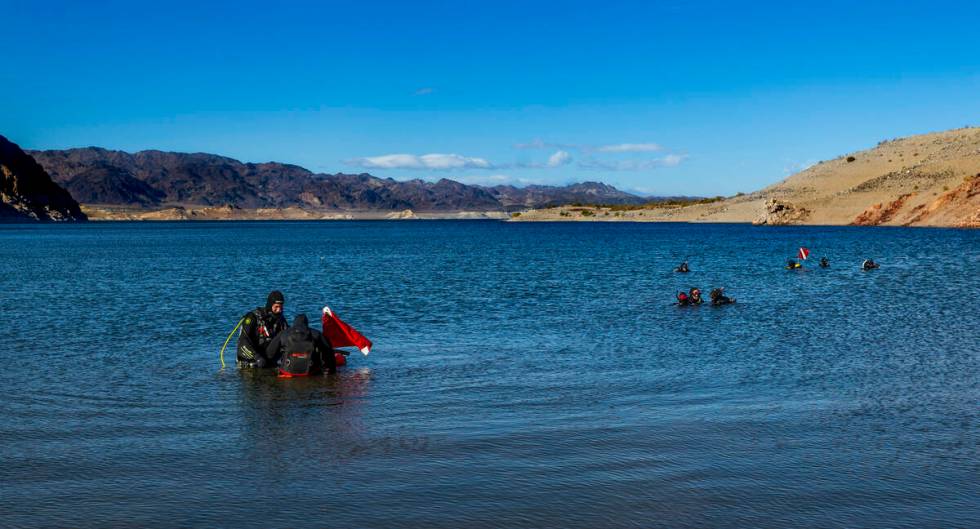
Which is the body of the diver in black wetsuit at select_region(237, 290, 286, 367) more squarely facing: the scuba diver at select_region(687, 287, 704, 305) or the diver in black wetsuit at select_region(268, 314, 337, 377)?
the diver in black wetsuit

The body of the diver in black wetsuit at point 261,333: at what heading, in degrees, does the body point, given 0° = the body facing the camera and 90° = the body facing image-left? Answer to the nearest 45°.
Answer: approximately 315°

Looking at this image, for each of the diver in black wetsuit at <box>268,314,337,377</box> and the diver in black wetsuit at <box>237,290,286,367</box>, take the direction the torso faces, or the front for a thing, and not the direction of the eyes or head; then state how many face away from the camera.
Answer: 1

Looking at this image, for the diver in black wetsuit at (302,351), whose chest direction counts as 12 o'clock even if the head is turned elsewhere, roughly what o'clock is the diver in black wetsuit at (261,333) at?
the diver in black wetsuit at (261,333) is roughly at 11 o'clock from the diver in black wetsuit at (302,351).

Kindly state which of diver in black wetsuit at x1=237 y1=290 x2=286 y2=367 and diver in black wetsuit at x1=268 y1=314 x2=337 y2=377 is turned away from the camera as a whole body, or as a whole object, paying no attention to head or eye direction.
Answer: diver in black wetsuit at x1=268 y1=314 x2=337 y2=377

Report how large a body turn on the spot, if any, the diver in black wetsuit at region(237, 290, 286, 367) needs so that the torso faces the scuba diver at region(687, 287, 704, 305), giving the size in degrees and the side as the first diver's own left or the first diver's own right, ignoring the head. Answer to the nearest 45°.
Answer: approximately 90° to the first diver's own left

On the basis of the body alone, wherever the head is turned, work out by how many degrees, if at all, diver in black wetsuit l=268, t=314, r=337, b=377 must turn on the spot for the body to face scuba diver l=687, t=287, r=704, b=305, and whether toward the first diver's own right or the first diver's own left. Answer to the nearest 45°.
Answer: approximately 45° to the first diver's own right

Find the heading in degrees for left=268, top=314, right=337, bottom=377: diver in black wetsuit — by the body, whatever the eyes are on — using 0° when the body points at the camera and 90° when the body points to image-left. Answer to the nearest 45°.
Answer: approximately 180°

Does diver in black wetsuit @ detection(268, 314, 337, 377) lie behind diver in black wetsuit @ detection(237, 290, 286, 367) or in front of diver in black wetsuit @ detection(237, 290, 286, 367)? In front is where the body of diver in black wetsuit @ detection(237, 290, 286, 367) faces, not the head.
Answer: in front
